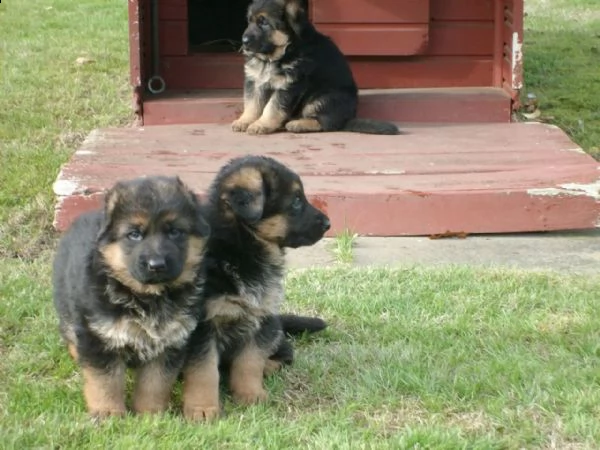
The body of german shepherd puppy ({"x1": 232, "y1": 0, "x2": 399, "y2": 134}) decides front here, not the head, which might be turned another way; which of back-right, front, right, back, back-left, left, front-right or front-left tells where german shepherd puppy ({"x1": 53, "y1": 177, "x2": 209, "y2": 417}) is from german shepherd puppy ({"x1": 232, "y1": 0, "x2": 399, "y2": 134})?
front-left

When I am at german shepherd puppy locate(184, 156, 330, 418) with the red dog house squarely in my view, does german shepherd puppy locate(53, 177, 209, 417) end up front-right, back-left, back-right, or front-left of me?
back-left

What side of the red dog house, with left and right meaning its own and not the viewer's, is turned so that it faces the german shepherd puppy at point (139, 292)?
front

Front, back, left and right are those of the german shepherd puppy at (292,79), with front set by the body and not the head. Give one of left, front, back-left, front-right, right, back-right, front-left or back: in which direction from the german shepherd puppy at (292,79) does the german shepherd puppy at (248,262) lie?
front-left
